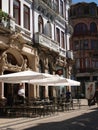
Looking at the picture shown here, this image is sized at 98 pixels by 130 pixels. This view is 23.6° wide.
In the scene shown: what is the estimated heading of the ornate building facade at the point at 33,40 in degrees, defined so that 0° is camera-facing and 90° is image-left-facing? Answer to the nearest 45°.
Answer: approximately 315°
